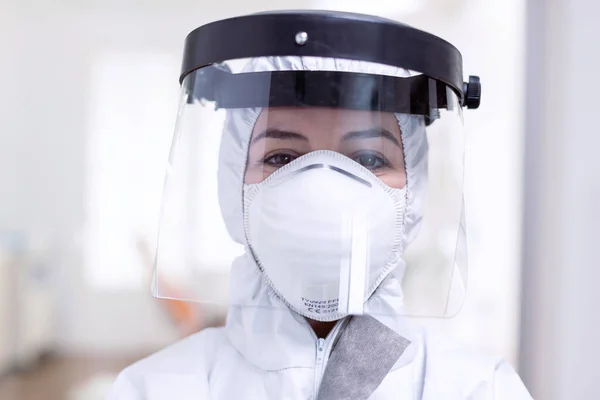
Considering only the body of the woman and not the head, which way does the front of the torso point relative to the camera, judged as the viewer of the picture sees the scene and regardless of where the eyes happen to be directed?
toward the camera

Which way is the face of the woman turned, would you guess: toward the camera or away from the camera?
toward the camera
